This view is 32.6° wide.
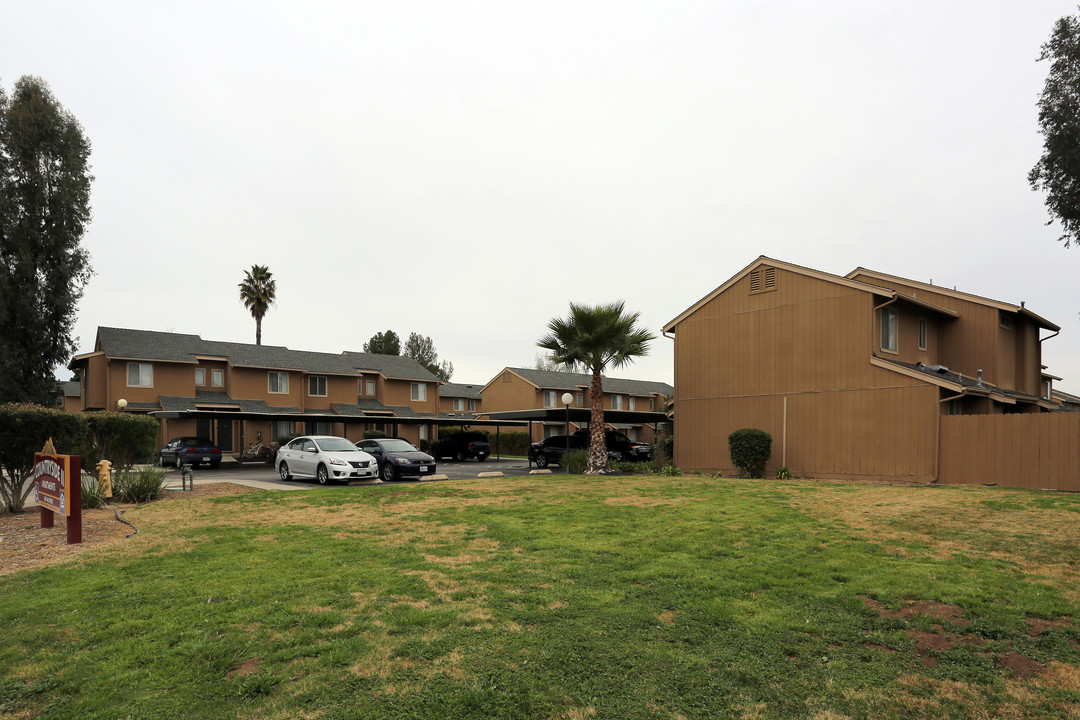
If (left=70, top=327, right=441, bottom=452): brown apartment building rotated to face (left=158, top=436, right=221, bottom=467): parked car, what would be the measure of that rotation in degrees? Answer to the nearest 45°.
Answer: approximately 45° to its right

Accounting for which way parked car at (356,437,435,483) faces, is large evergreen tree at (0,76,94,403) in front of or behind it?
behind

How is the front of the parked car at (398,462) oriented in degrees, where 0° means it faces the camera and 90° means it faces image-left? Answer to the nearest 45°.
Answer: approximately 315°

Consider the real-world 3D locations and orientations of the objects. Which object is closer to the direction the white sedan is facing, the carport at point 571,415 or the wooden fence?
the wooden fence

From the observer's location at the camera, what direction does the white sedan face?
facing the viewer and to the right of the viewer

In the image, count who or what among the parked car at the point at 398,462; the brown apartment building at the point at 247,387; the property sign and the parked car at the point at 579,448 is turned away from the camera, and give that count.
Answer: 0

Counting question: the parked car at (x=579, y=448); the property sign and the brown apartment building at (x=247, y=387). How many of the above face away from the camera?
0

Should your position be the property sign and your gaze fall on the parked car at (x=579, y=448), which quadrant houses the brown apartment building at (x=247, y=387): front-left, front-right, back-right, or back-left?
front-left

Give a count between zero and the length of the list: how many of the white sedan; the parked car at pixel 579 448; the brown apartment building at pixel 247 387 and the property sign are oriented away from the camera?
0
